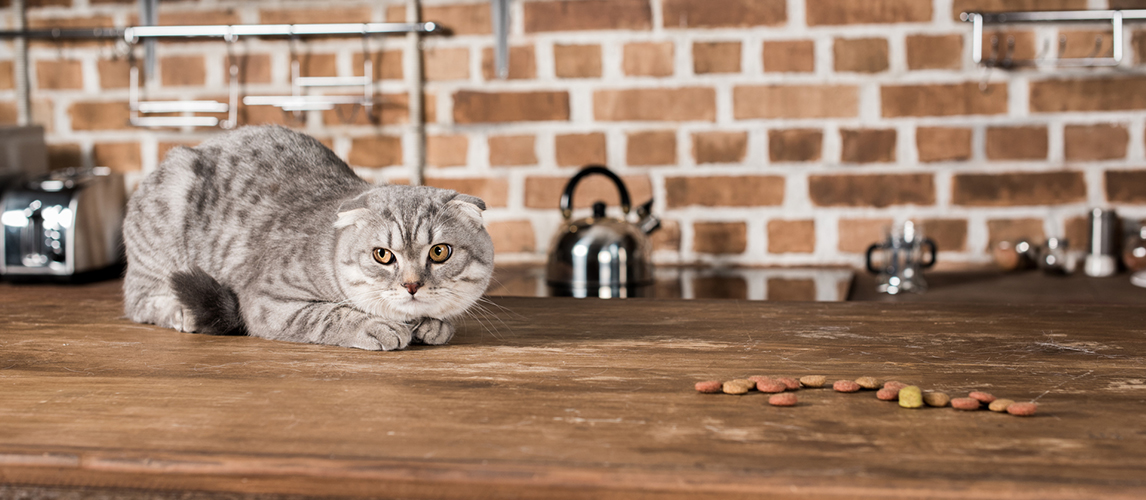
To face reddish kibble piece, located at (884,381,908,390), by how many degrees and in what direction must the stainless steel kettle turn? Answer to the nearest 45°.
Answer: approximately 90° to its right

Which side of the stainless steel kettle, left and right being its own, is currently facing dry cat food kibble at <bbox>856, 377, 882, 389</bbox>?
right

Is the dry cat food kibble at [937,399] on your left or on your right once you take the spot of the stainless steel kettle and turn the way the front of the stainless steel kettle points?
on your right

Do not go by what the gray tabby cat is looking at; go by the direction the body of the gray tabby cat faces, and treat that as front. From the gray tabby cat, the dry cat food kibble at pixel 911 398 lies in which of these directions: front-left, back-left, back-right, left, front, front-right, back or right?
front

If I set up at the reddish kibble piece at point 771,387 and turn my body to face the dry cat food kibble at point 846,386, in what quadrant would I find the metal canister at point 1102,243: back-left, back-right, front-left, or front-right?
front-left

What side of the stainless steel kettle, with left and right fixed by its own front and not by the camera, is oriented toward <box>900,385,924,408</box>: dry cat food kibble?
right

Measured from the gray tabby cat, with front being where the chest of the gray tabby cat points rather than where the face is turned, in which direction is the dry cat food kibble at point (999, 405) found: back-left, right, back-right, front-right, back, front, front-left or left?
front

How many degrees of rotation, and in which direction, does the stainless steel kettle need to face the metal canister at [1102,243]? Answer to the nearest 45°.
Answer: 0° — it already faces it

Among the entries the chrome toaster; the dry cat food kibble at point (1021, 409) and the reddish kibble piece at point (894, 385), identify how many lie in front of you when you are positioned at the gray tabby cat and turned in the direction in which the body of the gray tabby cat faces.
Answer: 2

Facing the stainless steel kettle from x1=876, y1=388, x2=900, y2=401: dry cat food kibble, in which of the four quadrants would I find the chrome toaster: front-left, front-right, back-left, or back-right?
front-left

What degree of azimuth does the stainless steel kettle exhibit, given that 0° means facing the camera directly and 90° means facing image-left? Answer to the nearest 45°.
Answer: approximately 270°

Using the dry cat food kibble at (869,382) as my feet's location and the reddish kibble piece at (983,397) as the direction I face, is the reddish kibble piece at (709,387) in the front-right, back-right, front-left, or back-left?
back-right

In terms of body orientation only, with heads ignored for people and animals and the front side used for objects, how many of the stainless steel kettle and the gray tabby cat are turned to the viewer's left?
0

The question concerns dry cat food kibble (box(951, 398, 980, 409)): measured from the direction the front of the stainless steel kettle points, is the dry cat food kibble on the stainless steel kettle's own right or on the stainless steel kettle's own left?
on the stainless steel kettle's own right

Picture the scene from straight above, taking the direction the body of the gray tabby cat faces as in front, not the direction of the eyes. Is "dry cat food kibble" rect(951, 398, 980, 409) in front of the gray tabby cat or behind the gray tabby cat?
in front

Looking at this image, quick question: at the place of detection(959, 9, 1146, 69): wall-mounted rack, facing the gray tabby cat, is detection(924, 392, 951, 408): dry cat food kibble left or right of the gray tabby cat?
left

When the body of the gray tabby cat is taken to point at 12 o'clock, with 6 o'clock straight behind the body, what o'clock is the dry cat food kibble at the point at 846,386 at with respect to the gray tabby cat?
The dry cat food kibble is roughly at 12 o'clock from the gray tabby cat.

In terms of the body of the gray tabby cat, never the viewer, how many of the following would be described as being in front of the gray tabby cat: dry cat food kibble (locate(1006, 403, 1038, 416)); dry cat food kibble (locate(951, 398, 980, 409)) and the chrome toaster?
2
